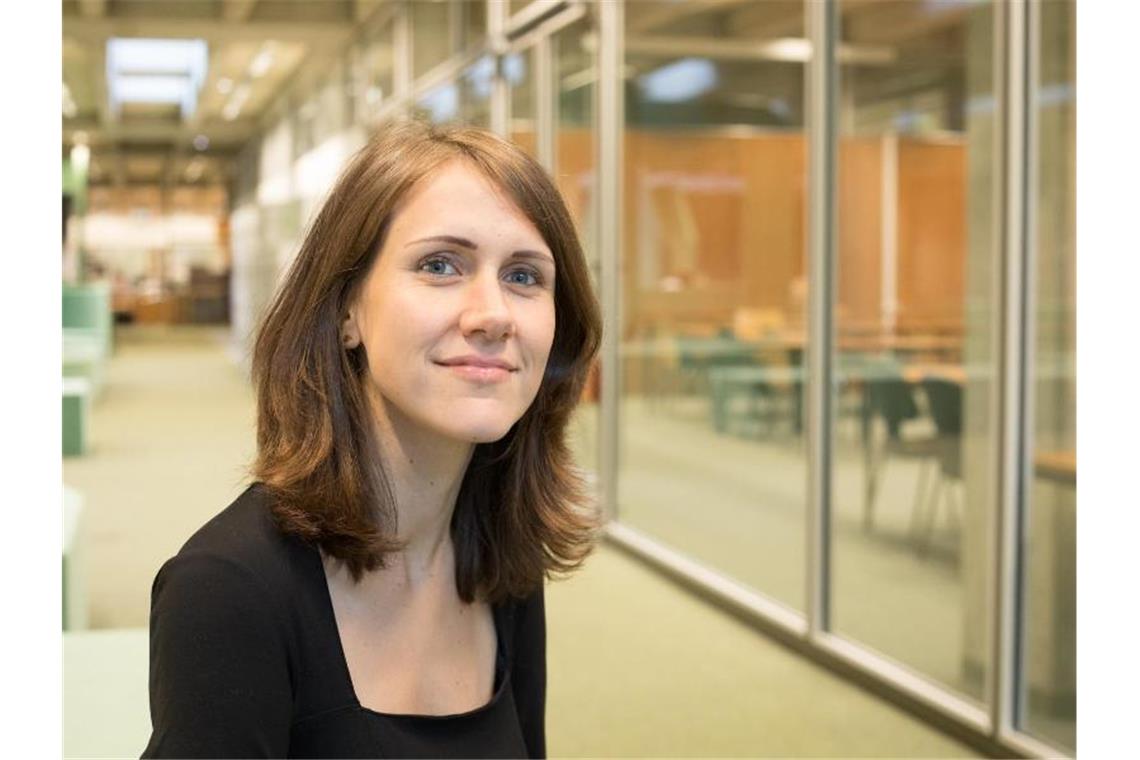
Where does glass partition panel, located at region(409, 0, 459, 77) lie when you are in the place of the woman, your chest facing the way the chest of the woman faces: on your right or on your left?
on your left

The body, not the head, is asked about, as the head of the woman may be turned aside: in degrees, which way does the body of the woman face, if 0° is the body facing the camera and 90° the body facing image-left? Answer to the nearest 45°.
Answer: approximately 315°

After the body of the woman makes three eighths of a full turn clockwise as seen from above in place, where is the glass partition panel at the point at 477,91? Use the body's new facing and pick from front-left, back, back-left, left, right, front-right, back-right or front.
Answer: right

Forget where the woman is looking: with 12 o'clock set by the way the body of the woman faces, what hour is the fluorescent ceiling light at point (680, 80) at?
The fluorescent ceiling light is roughly at 8 o'clock from the woman.

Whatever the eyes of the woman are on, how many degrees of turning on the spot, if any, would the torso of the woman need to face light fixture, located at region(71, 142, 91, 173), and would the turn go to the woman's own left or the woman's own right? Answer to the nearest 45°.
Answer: approximately 135° to the woman's own left

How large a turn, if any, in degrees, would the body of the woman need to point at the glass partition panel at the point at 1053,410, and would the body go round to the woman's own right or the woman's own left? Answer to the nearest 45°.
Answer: approximately 90° to the woman's own left

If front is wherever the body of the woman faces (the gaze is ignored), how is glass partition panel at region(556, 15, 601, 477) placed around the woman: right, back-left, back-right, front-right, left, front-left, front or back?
back-left

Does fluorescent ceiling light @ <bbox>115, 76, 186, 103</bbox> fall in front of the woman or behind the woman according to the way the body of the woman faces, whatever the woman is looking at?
behind

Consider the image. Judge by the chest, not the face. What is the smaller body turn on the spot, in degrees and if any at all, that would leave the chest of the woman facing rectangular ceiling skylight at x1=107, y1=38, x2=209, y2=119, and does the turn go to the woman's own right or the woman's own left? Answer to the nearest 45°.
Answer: approximately 135° to the woman's own left

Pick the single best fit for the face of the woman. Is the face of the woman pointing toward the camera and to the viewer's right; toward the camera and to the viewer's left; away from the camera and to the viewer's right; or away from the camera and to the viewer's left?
toward the camera and to the viewer's right

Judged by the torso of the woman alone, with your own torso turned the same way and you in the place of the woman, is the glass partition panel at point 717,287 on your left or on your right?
on your left
